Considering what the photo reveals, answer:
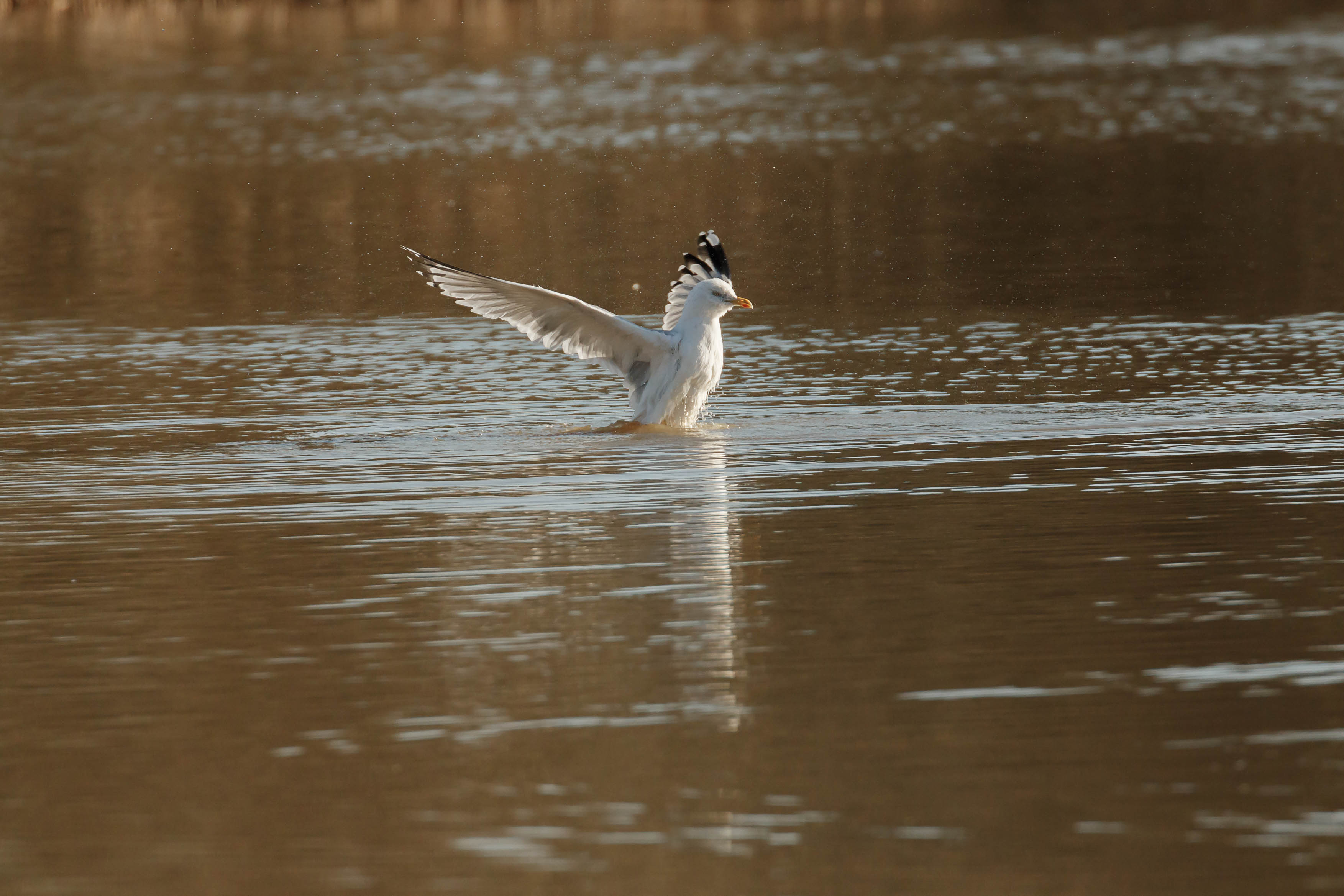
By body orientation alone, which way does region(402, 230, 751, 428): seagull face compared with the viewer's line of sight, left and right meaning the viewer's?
facing the viewer and to the right of the viewer
